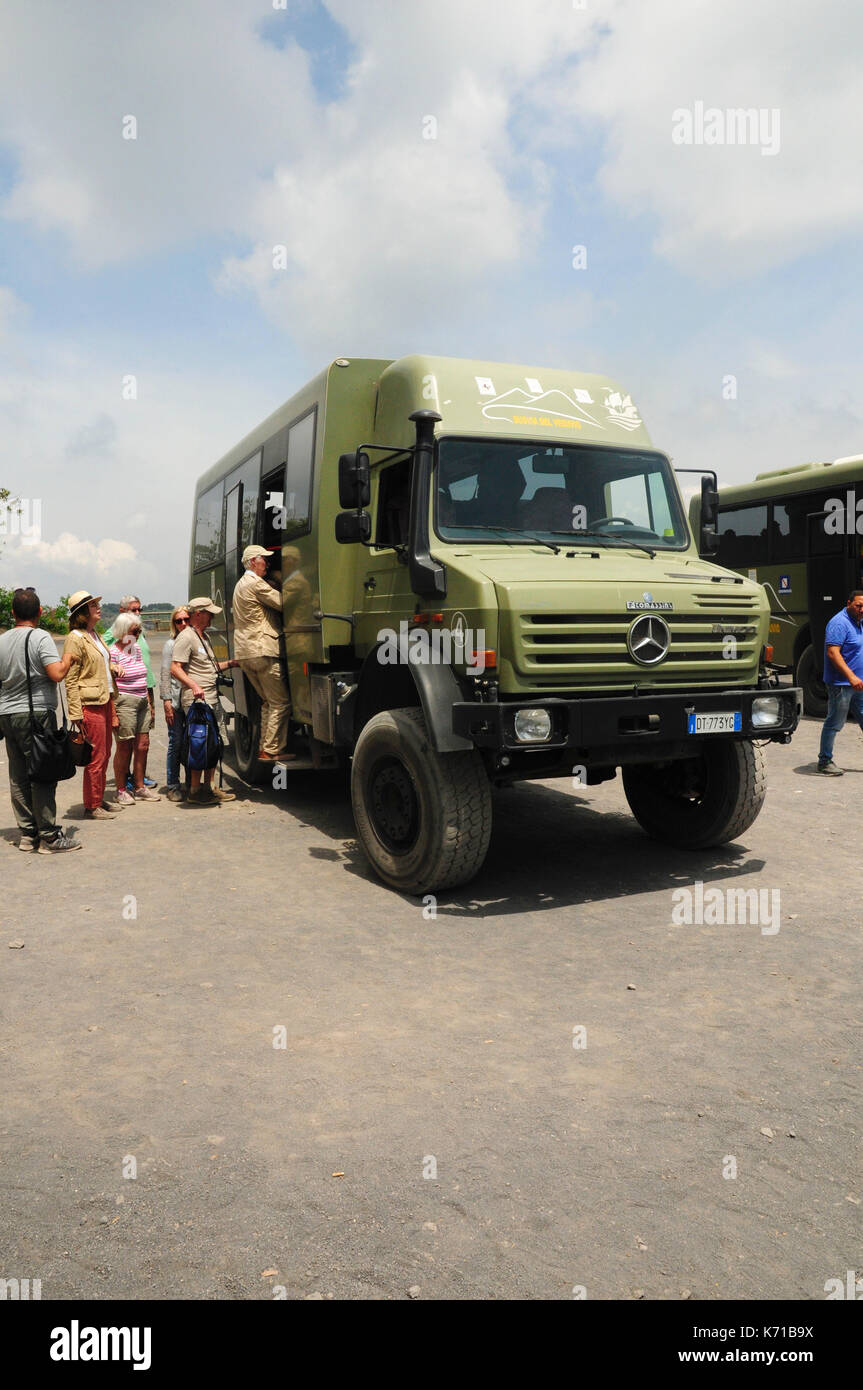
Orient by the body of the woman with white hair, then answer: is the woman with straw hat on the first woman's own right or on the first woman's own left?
on the first woman's own right

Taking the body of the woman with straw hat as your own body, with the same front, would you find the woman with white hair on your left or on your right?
on your left

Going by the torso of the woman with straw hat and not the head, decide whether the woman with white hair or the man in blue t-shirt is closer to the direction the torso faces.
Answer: the man in blue t-shirt

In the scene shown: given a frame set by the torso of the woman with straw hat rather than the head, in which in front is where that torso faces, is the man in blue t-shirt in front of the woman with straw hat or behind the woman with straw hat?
in front

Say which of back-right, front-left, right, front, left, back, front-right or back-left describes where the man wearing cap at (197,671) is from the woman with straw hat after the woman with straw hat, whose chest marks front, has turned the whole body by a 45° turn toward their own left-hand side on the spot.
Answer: front

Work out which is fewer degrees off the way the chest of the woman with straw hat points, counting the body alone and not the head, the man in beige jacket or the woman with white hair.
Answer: the man in beige jacket

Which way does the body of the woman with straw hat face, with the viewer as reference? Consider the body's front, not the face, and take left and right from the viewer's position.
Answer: facing to the right of the viewer

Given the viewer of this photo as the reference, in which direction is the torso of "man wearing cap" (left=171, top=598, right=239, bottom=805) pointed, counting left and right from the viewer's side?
facing to the right of the viewer

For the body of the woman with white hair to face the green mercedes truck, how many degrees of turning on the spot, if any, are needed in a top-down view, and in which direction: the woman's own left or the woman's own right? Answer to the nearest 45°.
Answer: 0° — they already face it

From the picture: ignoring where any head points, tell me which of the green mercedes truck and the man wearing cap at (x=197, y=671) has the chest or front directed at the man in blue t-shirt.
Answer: the man wearing cap

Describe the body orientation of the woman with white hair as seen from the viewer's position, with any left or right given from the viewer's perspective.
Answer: facing the viewer and to the right of the viewer

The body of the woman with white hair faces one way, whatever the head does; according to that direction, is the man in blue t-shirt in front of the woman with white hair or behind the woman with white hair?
in front

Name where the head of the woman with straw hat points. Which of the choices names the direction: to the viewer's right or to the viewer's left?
to the viewer's right
